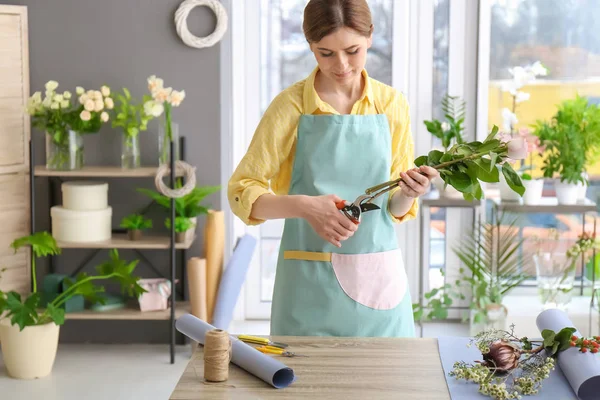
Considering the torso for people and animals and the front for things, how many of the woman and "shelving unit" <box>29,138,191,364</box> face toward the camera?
2

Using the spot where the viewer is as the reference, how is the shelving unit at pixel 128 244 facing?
facing the viewer

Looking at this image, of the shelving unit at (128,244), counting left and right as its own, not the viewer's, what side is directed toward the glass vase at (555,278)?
left

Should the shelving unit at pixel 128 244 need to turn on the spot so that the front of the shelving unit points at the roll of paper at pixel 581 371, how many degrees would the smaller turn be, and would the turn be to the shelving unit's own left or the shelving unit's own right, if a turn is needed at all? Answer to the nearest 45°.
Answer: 0° — it already faces it

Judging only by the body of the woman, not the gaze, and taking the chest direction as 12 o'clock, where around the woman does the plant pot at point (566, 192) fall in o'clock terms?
The plant pot is roughly at 7 o'clock from the woman.

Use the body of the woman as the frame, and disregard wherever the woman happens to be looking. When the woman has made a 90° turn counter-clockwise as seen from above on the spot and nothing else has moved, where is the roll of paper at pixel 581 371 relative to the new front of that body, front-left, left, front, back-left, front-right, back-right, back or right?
front-right

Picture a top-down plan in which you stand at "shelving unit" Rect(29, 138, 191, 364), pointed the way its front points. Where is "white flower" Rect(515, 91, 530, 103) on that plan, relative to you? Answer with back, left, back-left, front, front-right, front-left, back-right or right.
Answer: left

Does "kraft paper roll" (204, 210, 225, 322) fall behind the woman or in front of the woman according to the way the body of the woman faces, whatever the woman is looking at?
behind

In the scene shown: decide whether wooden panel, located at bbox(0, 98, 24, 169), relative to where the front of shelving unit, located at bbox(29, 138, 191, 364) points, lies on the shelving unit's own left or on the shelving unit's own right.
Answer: on the shelving unit's own right

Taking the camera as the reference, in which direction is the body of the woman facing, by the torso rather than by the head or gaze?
toward the camera

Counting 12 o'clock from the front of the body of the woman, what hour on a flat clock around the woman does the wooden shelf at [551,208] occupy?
The wooden shelf is roughly at 7 o'clock from the woman.

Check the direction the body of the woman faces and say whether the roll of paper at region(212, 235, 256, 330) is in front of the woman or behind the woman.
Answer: behind

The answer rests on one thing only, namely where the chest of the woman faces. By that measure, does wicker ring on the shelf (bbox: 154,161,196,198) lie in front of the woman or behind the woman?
behind
